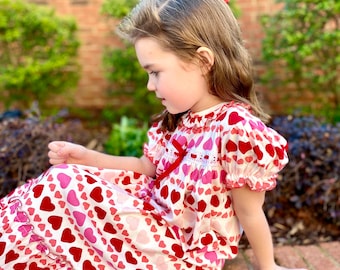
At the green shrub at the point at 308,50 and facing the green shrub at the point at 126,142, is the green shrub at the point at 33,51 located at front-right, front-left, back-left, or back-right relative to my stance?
front-right

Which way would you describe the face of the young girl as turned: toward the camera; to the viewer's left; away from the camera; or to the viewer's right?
to the viewer's left

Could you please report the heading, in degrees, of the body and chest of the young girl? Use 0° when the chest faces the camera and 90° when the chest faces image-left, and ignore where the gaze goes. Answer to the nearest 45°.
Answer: approximately 45°

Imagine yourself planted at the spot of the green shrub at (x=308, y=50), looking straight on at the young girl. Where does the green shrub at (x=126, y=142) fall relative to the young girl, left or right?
right

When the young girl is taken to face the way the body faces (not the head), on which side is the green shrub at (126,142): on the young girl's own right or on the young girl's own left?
on the young girl's own right

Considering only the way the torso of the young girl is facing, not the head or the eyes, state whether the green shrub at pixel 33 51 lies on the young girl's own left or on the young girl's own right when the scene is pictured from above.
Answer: on the young girl's own right

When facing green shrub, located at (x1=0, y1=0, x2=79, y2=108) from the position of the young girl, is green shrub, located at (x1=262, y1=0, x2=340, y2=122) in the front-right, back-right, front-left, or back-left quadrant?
front-right

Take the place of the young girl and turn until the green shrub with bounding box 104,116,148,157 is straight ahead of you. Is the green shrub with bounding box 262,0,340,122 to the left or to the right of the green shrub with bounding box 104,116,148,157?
right

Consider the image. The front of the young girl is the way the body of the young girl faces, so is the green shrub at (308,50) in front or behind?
behind
